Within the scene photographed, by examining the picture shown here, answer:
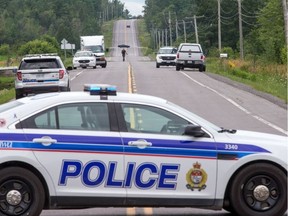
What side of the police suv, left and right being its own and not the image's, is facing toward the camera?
back

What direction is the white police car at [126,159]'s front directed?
to the viewer's right

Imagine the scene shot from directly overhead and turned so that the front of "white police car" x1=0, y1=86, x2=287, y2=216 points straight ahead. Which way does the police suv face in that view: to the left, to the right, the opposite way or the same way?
to the left

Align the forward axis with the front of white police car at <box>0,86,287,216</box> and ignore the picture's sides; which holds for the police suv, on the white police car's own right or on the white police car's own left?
on the white police car's own left

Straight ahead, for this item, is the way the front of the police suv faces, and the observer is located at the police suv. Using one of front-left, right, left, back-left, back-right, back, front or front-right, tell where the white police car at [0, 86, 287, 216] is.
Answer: back

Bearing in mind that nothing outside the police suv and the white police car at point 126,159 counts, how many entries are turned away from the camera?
1

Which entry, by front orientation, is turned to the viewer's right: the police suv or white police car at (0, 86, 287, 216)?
the white police car
